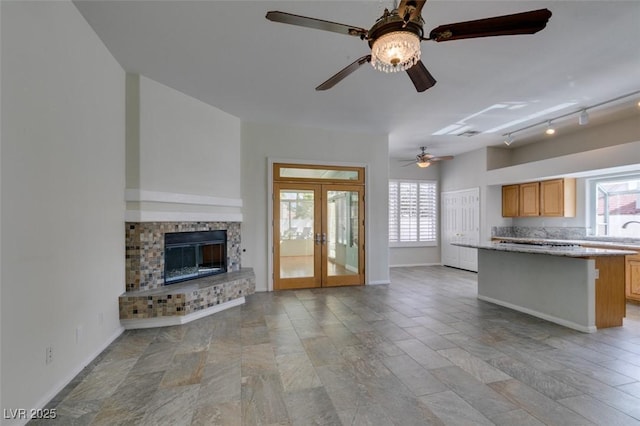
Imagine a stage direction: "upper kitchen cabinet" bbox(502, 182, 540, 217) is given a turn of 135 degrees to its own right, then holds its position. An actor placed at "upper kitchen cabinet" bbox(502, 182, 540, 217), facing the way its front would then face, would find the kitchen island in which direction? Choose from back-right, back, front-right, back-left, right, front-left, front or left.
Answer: back

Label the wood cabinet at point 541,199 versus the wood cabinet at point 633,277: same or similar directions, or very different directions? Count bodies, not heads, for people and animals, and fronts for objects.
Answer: same or similar directions

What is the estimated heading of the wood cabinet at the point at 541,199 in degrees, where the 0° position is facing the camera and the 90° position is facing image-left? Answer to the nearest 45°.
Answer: approximately 45°

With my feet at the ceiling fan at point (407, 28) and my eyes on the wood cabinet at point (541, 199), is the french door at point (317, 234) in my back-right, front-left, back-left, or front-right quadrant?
front-left

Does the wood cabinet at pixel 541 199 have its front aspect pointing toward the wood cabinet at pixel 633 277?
no

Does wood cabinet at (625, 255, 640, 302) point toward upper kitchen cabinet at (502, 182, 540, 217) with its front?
no

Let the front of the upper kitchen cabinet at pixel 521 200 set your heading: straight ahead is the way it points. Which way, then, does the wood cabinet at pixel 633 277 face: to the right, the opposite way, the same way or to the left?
the same way

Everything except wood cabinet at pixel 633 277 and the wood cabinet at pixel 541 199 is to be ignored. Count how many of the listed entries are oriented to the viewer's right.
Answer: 0

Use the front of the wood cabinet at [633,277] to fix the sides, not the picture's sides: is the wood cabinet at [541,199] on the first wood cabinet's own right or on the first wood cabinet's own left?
on the first wood cabinet's own right

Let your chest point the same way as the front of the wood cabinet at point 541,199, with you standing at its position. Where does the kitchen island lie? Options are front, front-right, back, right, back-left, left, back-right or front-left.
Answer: front-left

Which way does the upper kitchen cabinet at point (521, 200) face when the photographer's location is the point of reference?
facing the viewer and to the left of the viewer

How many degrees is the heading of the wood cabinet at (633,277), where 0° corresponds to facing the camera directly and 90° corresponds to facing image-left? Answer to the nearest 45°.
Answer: approximately 45°

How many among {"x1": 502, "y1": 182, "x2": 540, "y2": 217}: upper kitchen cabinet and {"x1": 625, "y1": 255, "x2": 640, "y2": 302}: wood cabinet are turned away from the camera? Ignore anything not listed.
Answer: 0

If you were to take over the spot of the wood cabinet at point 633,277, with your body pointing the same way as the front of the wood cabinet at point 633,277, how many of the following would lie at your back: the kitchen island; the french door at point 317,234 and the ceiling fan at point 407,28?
0
